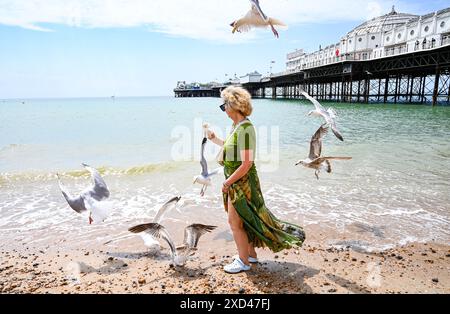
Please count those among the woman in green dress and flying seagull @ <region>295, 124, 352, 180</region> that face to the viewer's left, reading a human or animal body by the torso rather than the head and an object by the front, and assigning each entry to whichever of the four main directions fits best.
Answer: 2

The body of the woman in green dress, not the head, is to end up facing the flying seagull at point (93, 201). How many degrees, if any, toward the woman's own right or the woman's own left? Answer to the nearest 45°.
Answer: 0° — they already face it

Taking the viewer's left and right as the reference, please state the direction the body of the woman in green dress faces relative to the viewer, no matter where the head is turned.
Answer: facing to the left of the viewer

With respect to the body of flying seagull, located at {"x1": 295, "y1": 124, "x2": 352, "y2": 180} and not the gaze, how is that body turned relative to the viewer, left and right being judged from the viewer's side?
facing to the left of the viewer
